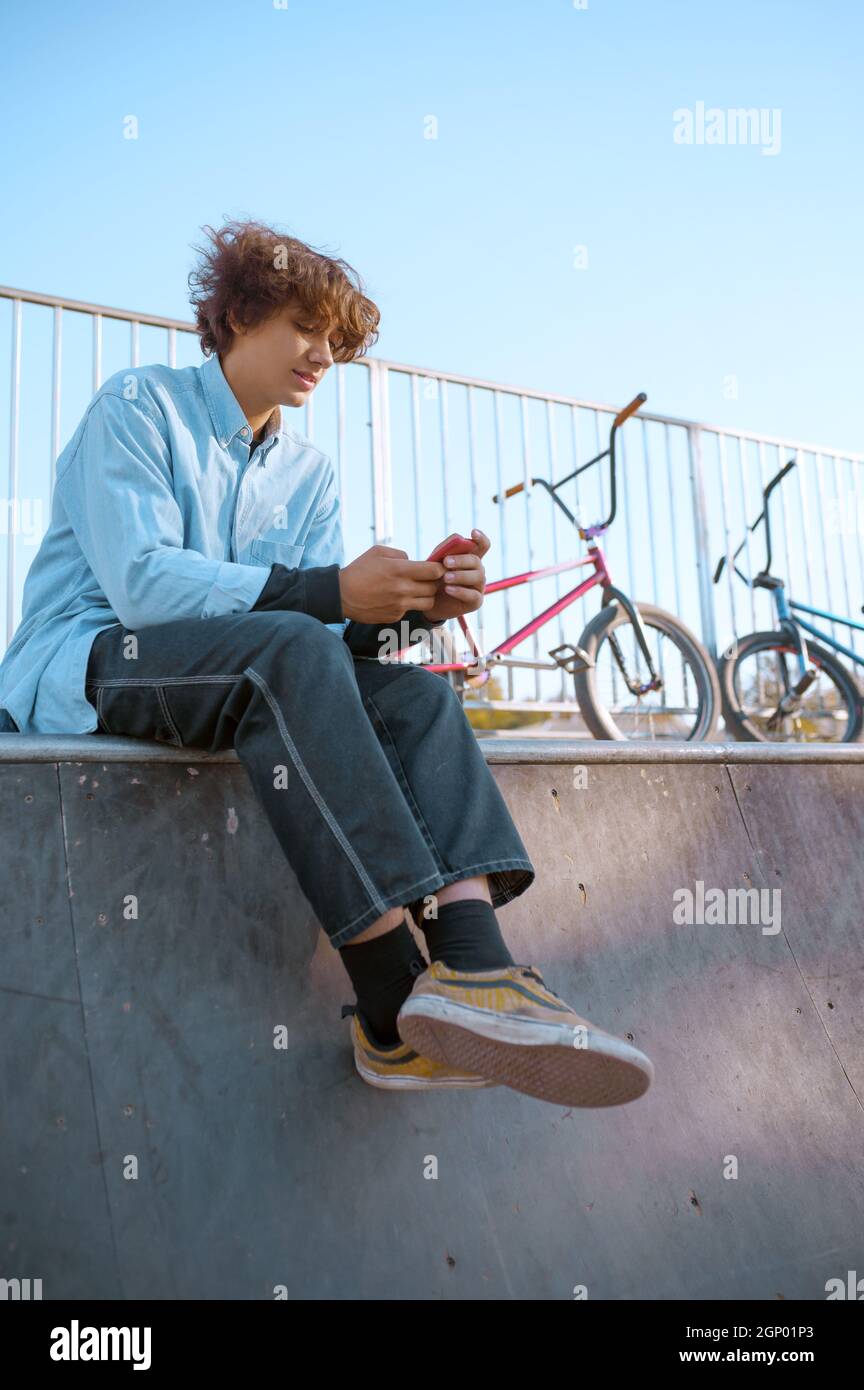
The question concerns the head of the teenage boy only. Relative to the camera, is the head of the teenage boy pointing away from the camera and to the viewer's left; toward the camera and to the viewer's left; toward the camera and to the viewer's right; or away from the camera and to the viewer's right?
toward the camera and to the viewer's right
